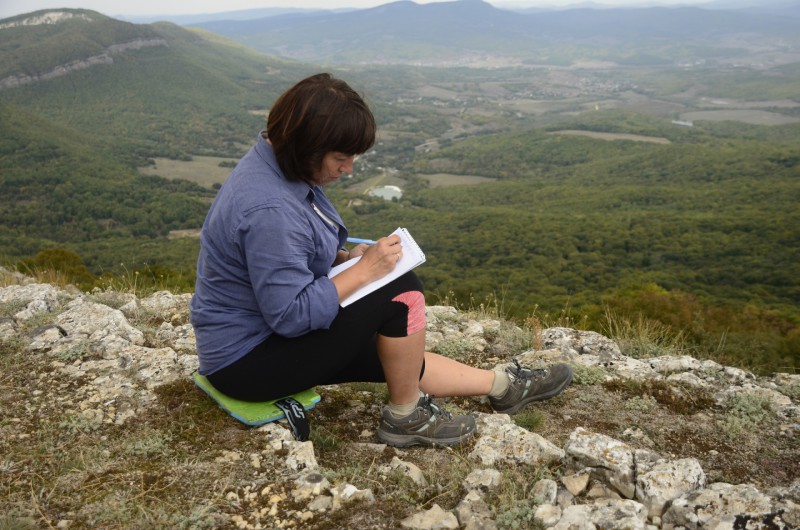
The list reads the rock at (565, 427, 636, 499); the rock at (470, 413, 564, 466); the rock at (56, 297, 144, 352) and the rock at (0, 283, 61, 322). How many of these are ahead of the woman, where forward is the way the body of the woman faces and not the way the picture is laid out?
2

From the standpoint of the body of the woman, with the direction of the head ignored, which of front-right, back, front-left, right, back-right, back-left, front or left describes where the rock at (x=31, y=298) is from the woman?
back-left

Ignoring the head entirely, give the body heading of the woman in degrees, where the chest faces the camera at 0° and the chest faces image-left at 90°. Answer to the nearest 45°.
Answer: approximately 270°

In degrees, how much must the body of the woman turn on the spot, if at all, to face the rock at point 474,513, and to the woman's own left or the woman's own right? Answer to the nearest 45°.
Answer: approximately 45° to the woman's own right

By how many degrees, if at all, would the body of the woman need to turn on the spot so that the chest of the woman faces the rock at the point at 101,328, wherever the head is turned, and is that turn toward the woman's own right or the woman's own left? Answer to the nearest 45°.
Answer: approximately 135° to the woman's own left

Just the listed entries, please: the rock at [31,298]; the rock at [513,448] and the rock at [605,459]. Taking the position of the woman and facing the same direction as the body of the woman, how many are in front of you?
2

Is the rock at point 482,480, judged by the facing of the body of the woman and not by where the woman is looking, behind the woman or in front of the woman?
in front

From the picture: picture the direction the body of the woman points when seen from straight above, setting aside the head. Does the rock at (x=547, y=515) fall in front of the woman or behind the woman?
in front

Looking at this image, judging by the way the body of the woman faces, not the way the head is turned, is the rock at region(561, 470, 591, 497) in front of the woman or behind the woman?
in front

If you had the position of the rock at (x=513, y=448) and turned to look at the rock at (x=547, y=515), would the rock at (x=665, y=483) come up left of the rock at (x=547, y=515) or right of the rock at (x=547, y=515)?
left

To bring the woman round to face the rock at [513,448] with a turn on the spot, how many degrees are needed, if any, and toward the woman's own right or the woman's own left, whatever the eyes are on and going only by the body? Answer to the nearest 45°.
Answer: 0° — they already face it

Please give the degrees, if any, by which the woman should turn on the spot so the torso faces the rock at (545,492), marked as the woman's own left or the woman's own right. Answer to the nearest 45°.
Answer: approximately 45° to the woman's own right
